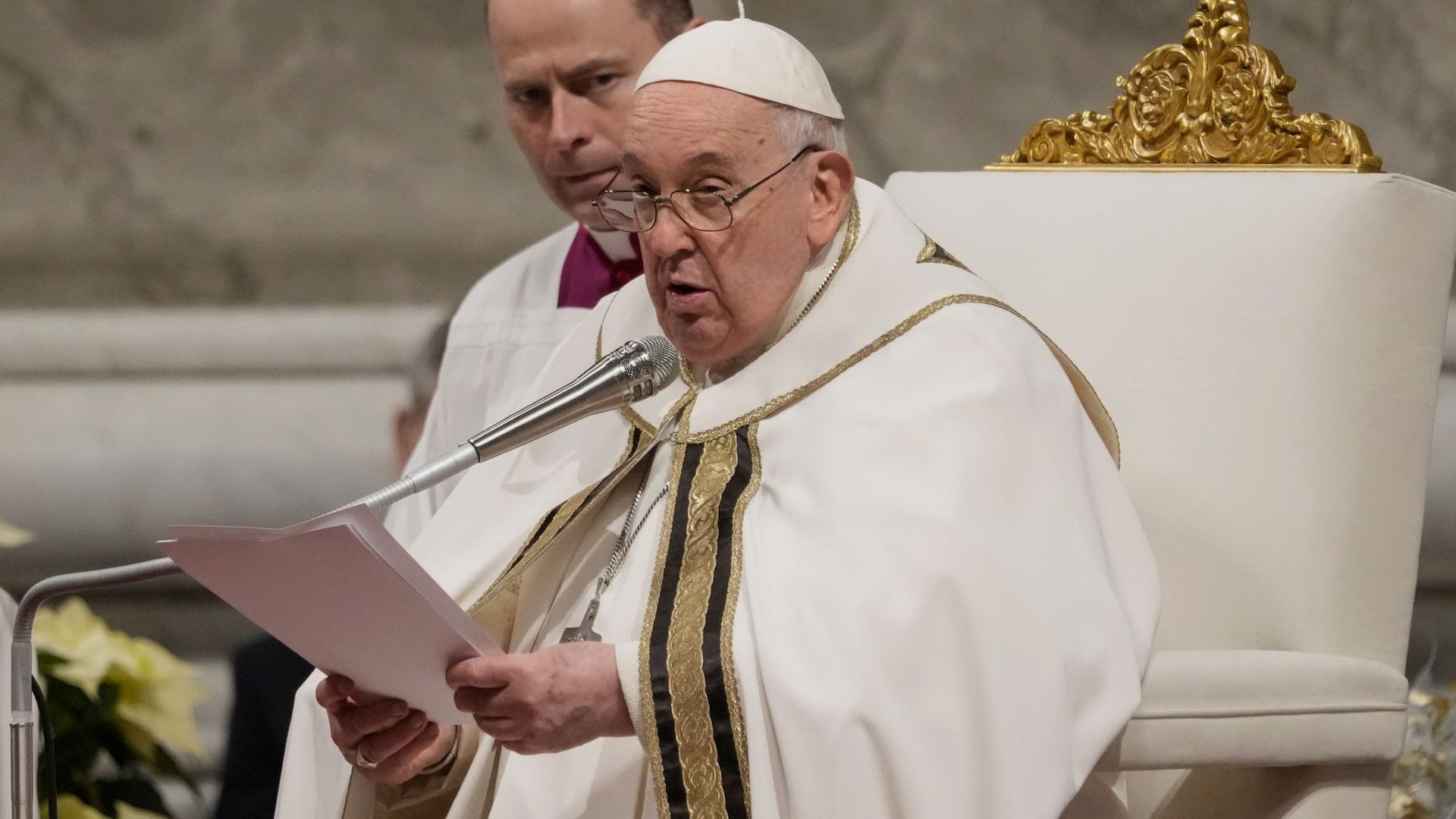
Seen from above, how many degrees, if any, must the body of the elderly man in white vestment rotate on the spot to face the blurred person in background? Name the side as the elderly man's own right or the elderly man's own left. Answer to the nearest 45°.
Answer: approximately 90° to the elderly man's own right

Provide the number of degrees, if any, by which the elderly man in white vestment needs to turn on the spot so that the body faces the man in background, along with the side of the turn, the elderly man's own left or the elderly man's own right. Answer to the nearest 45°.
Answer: approximately 135° to the elderly man's own right

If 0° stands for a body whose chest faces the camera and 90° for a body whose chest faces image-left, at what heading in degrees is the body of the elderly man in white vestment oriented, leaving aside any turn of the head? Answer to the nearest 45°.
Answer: approximately 45°

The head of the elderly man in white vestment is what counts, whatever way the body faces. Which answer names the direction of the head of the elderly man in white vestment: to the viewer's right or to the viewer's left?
to the viewer's left
